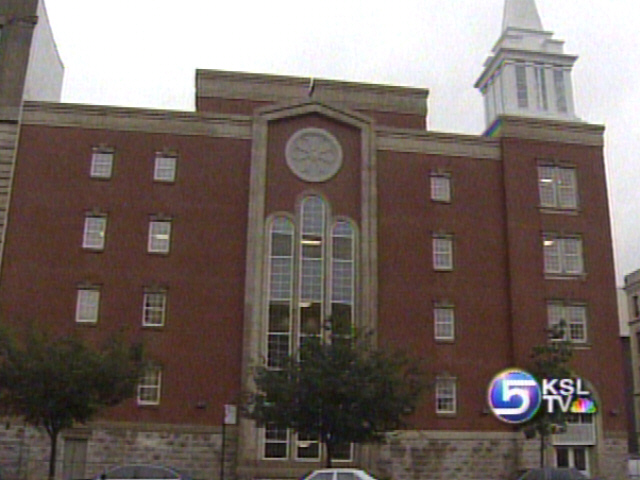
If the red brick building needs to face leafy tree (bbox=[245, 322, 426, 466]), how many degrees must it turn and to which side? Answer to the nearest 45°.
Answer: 0° — it already faces it

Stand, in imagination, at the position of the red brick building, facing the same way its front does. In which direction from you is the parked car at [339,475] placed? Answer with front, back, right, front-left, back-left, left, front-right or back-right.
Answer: front

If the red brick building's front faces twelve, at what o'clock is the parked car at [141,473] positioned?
The parked car is roughly at 1 o'clock from the red brick building.

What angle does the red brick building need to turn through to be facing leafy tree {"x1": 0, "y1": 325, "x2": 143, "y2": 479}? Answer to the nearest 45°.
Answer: approximately 45° to its right

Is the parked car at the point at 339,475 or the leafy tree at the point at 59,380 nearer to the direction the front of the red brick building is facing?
the parked car

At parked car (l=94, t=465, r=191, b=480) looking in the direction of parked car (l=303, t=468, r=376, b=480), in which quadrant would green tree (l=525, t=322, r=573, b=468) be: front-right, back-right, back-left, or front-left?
front-left

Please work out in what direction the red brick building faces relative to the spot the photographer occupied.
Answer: facing the viewer
